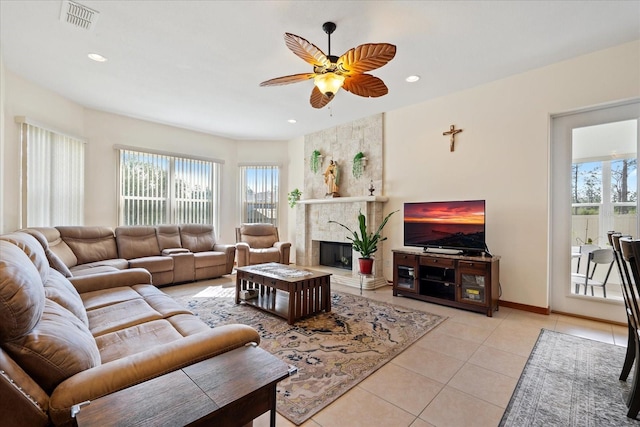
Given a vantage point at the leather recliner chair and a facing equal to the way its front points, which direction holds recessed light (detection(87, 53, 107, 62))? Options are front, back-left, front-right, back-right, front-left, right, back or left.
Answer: front-right

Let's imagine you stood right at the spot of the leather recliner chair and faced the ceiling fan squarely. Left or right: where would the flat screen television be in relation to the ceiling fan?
left

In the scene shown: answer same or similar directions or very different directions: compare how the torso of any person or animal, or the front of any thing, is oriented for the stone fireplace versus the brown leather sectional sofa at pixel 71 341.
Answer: very different directions

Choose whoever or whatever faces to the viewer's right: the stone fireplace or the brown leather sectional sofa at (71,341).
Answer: the brown leather sectional sofa

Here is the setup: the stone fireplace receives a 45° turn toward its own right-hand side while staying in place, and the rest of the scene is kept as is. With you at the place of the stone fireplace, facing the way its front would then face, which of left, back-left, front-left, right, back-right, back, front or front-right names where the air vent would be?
front-left

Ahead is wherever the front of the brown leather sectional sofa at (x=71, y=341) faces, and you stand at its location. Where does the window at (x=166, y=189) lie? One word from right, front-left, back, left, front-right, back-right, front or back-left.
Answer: left

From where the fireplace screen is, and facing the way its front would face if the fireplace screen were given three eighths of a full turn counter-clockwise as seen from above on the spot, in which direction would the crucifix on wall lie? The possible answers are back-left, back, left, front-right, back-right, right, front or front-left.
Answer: front-right

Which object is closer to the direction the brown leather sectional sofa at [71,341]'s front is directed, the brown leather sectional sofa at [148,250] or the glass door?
the glass door

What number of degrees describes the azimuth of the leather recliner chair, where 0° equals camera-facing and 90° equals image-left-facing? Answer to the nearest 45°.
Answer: approximately 0°

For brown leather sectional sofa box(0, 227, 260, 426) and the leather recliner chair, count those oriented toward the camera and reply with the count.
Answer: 1

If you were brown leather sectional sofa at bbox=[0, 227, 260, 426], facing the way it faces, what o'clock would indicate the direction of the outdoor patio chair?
The outdoor patio chair is roughly at 12 o'clock from the brown leather sectional sofa.

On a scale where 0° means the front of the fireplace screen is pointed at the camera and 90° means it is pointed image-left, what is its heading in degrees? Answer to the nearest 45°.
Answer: approximately 45°
